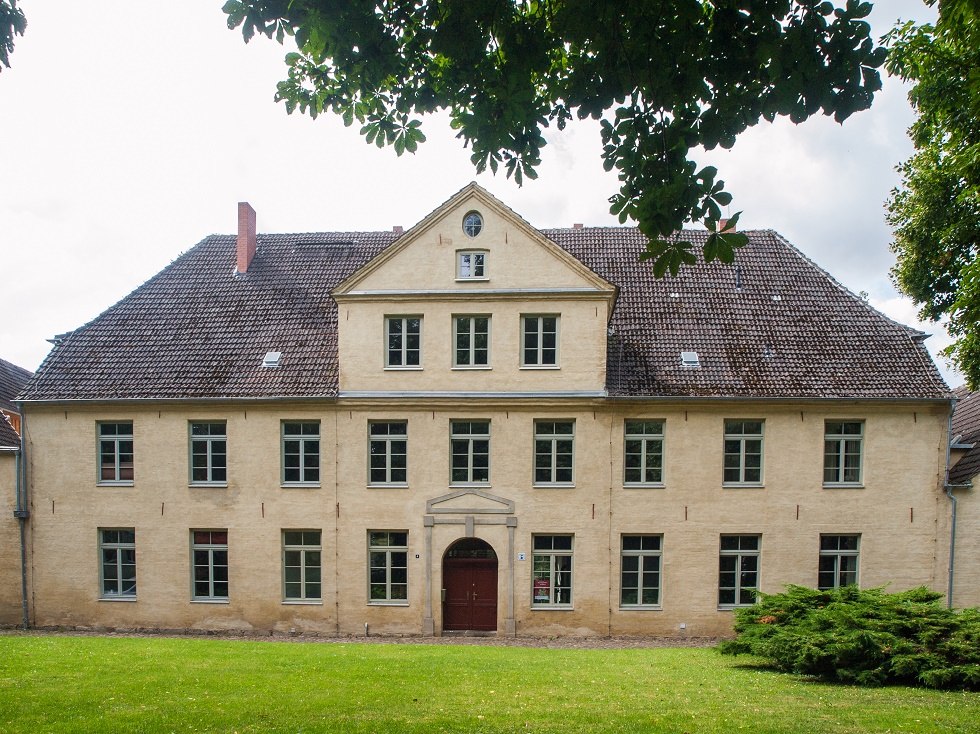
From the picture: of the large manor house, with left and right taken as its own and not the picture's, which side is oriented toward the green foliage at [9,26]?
front

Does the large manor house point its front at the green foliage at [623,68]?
yes

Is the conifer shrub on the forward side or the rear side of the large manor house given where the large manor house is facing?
on the forward side

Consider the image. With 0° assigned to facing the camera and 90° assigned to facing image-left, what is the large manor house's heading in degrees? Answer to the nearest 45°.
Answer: approximately 0°
